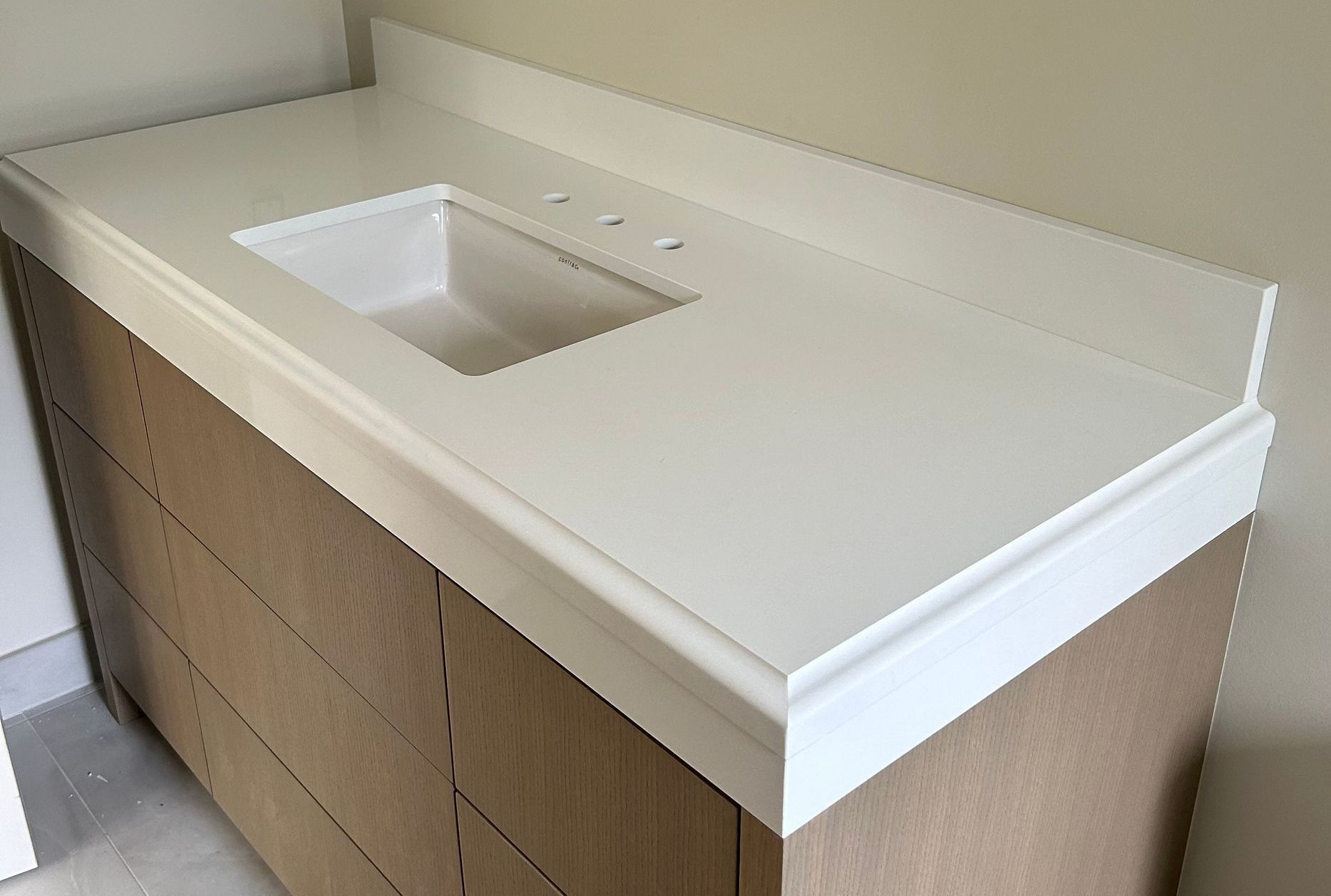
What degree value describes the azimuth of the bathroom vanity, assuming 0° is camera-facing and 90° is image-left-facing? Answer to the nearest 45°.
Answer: approximately 45°
